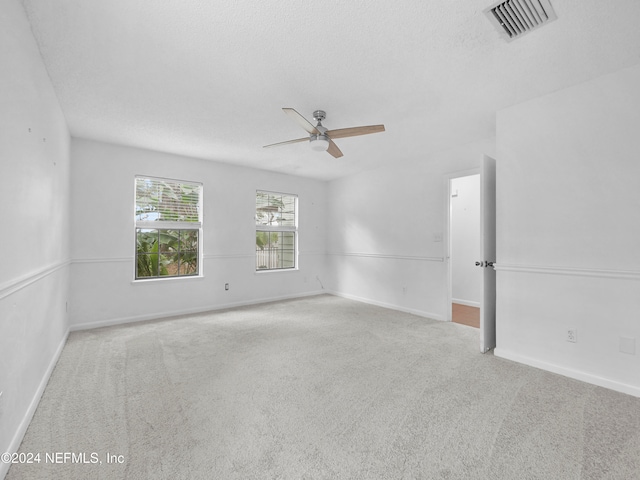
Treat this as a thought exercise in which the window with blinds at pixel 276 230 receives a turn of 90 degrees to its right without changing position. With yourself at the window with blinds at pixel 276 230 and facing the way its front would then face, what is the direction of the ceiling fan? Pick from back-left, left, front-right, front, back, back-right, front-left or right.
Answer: back-left

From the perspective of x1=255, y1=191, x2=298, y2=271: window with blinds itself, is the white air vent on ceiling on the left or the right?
on its left
